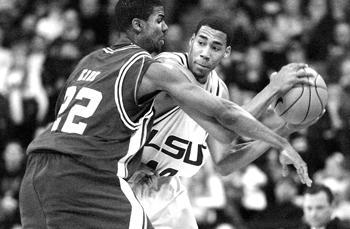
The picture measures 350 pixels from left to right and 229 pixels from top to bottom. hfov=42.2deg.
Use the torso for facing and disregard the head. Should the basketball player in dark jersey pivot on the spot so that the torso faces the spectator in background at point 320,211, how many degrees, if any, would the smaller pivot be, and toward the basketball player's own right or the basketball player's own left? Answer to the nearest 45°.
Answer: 0° — they already face them

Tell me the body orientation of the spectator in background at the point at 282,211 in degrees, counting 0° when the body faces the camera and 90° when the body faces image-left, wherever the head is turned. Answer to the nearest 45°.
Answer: approximately 0°

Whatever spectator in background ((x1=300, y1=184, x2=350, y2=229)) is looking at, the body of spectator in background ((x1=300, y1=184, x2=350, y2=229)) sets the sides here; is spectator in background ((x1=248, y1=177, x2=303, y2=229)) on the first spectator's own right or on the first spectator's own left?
on the first spectator's own right

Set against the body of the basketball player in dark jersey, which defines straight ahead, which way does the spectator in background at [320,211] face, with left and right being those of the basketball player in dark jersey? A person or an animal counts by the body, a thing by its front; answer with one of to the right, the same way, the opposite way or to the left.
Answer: the opposite way

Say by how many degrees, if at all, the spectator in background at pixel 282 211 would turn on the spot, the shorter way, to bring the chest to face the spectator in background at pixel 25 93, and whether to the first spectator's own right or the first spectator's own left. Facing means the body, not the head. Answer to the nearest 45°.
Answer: approximately 90° to the first spectator's own right

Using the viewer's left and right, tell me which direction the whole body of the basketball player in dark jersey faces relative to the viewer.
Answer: facing away from the viewer and to the right of the viewer

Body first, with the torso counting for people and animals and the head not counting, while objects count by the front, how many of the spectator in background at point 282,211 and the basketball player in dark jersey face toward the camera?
1

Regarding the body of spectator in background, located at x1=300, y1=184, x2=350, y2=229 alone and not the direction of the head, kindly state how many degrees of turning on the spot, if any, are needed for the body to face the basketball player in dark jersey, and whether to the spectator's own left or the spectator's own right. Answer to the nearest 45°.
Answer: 0° — they already face them
